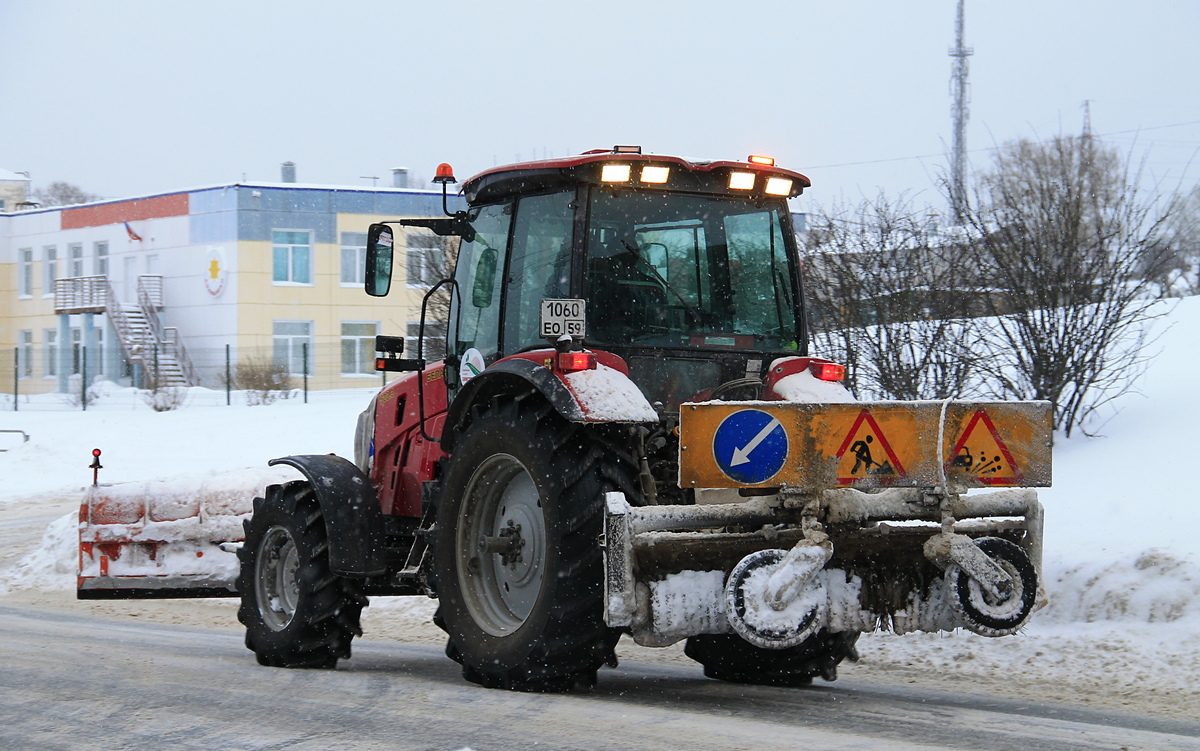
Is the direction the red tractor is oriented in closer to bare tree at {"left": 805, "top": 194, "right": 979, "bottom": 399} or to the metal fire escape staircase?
the metal fire escape staircase

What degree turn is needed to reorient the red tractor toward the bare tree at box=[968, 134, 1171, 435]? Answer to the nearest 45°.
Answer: approximately 90° to its right

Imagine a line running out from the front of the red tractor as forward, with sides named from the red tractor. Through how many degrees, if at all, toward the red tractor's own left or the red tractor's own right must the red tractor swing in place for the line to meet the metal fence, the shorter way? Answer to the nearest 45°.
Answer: approximately 45° to the red tractor's own right

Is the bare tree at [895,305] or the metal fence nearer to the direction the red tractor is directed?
the metal fence

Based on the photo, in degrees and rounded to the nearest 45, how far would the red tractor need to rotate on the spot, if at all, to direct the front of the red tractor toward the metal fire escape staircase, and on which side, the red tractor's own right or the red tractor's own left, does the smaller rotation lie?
approximately 45° to the red tractor's own right

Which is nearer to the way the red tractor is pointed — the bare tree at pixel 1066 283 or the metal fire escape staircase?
the metal fire escape staircase

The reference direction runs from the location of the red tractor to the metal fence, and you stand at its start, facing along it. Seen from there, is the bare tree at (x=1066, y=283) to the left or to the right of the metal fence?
right

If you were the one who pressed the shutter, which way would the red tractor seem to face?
facing away from the viewer and to the left of the viewer

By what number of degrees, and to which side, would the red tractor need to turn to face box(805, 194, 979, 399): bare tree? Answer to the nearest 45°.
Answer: approximately 90° to its right
